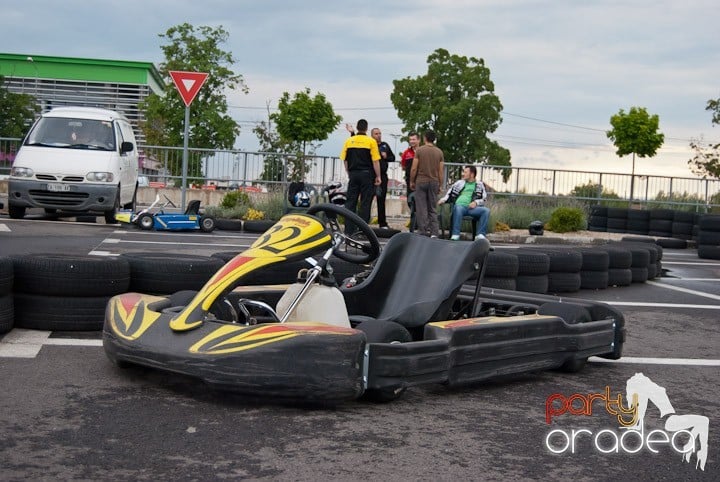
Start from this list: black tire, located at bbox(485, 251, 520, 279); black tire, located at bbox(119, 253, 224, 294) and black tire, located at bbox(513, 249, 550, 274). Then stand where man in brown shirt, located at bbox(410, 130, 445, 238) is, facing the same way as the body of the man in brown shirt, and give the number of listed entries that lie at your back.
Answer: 3

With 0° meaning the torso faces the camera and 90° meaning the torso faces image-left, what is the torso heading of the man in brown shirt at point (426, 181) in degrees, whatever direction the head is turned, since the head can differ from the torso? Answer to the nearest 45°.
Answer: approximately 180°

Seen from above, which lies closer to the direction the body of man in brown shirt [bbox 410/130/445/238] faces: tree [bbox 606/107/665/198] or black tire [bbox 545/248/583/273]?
the tree

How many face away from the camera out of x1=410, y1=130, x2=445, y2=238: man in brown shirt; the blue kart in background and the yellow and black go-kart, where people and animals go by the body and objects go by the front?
1

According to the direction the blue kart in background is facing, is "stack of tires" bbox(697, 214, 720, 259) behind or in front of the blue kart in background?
behind

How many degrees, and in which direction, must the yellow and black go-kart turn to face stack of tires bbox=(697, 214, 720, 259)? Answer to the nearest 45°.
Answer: approximately 180°

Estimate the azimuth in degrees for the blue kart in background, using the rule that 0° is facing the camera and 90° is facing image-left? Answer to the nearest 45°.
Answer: approximately 90°

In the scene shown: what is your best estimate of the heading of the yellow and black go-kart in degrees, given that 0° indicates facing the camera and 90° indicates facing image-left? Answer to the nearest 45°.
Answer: approximately 45°

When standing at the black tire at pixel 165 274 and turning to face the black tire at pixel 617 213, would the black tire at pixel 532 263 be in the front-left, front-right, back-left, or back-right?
front-right

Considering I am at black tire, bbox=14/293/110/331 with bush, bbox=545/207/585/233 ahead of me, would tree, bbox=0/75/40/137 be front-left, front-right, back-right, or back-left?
front-left

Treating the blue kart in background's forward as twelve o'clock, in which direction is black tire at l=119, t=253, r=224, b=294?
The black tire is roughly at 9 o'clock from the blue kart in background.

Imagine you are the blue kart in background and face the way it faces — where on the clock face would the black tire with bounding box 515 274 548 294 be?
The black tire is roughly at 8 o'clock from the blue kart in background.

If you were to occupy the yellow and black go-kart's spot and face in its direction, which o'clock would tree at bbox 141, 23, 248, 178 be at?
The tree is roughly at 4 o'clock from the yellow and black go-kart.

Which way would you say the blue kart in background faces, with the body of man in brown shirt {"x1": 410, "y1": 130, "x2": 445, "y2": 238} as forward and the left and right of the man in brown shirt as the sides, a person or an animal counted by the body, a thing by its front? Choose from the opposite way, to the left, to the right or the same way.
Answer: to the left

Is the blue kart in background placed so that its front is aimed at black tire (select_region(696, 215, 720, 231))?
no

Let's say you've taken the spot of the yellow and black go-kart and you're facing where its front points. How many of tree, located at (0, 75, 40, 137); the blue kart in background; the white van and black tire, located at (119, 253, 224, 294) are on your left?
0

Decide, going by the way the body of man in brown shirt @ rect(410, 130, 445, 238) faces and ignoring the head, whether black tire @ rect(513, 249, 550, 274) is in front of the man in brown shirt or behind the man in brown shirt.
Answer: behind

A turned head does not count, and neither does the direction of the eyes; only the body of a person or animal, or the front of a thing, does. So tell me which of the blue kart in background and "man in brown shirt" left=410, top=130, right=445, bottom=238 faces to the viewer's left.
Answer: the blue kart in background

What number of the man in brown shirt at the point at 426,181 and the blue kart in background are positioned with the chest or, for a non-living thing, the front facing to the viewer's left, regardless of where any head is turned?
1

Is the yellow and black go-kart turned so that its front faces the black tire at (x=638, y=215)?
no
